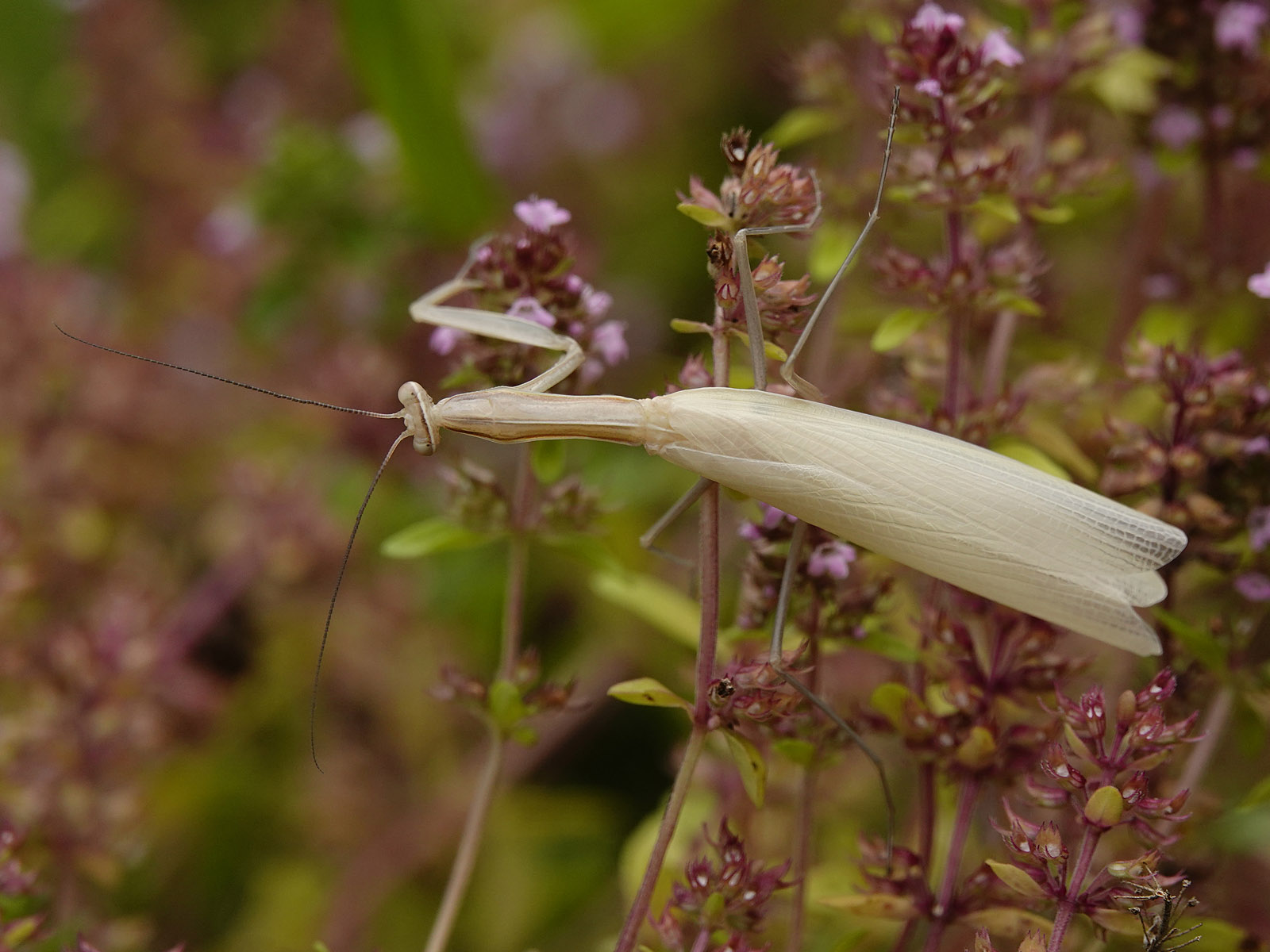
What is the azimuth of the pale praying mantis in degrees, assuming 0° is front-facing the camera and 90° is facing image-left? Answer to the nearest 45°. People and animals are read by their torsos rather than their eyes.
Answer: approximately 90°
